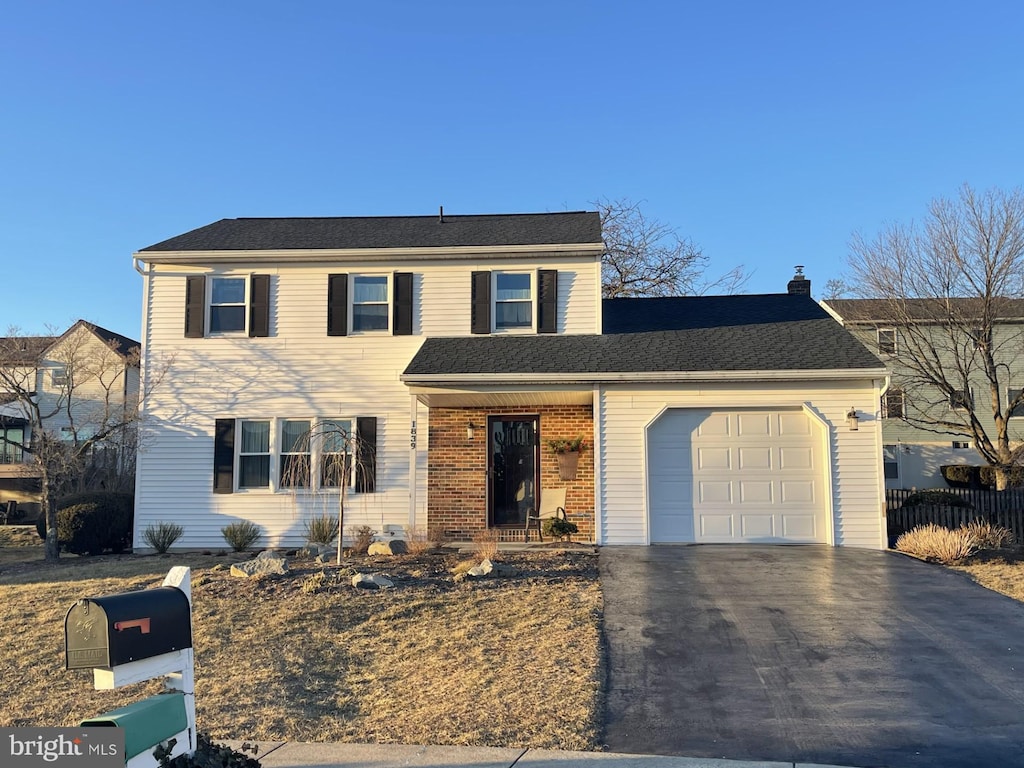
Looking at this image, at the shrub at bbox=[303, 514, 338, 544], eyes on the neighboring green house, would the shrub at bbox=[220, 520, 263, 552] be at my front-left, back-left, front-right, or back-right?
back-left

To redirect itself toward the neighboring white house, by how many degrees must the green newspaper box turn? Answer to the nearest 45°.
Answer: approximately 135° to its right

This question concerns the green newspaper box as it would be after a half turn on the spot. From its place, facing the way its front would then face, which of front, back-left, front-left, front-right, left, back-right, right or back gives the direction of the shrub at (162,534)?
front-left

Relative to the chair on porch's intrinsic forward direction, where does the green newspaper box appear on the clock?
The green newspaper box is roughly at 11 o'clock from the chair on porch.

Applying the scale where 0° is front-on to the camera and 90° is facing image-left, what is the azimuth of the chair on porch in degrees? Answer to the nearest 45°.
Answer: approximately 45°

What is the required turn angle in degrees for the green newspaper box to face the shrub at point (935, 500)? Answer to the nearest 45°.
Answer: approximately 180°

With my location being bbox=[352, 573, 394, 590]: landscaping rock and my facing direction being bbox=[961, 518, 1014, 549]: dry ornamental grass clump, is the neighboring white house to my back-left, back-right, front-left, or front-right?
back-left

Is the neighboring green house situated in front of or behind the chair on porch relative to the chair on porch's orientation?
behind
